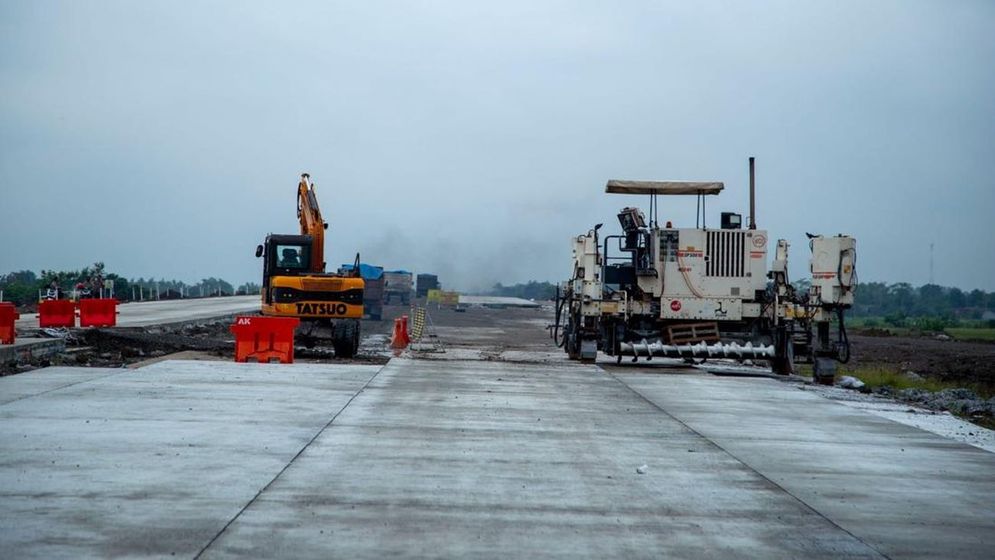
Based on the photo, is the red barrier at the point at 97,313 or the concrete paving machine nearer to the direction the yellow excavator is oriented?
the red barrier

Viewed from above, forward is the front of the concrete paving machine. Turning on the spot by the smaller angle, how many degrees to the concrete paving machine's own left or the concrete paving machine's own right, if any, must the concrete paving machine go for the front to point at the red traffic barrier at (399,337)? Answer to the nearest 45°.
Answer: approximately 135° to the concrete paving machine's own right

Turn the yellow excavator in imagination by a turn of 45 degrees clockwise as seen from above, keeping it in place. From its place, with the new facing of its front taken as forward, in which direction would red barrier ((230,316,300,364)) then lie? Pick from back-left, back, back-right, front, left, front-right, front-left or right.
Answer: back-right

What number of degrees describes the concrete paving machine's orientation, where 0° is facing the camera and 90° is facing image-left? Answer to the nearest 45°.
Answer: approximately 0°

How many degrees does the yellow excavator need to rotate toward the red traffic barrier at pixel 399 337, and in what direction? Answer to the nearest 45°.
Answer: approximately 45° to its right

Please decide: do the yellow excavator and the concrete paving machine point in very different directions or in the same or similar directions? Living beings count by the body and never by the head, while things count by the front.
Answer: very different directions

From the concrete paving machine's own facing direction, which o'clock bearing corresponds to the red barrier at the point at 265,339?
The red barrier is roughly at 2 o'clock from the concrete paving machine.
